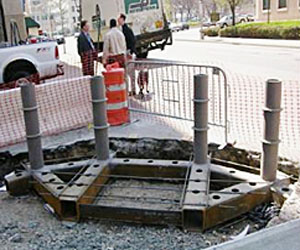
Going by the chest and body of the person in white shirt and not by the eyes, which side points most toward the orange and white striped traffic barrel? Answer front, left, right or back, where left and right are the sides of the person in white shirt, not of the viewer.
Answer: back

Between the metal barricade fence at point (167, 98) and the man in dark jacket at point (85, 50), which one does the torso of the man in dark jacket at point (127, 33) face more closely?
the man in dark jacket

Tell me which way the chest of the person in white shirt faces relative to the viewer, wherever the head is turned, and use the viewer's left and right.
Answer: facing away from the viewer

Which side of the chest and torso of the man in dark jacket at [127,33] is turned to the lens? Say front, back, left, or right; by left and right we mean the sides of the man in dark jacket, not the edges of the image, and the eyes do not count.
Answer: left

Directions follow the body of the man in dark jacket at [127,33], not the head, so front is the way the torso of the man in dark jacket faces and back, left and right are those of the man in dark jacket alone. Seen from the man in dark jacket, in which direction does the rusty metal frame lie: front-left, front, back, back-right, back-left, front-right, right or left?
left

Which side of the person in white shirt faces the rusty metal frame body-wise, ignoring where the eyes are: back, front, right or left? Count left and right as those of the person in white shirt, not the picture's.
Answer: back

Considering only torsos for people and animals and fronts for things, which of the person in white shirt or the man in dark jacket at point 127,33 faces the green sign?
the person in white shirt

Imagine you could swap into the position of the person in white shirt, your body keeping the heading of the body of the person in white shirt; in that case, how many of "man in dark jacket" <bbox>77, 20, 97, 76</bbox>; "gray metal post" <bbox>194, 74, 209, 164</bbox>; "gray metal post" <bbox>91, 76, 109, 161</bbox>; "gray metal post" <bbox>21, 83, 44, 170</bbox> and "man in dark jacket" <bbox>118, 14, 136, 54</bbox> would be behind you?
3

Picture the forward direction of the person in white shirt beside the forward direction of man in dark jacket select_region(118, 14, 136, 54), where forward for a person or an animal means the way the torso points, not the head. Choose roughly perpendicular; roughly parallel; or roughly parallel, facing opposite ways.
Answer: roughly perpendicular

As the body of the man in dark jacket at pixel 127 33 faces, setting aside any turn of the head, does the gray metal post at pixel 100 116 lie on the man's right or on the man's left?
on the man's left
